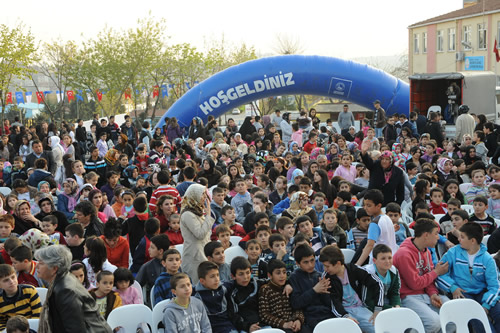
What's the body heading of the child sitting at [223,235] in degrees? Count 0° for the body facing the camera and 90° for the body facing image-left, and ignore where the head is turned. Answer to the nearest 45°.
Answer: approximately 0°

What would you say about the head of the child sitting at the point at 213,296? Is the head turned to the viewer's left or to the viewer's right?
to the viewer's right

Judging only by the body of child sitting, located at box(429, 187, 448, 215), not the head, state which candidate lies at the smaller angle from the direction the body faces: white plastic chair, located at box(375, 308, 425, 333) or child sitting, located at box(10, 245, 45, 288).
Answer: the white plastic chair

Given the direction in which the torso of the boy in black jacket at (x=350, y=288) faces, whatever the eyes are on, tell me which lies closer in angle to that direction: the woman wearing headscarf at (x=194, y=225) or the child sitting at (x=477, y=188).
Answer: the woman wearing headscarf
